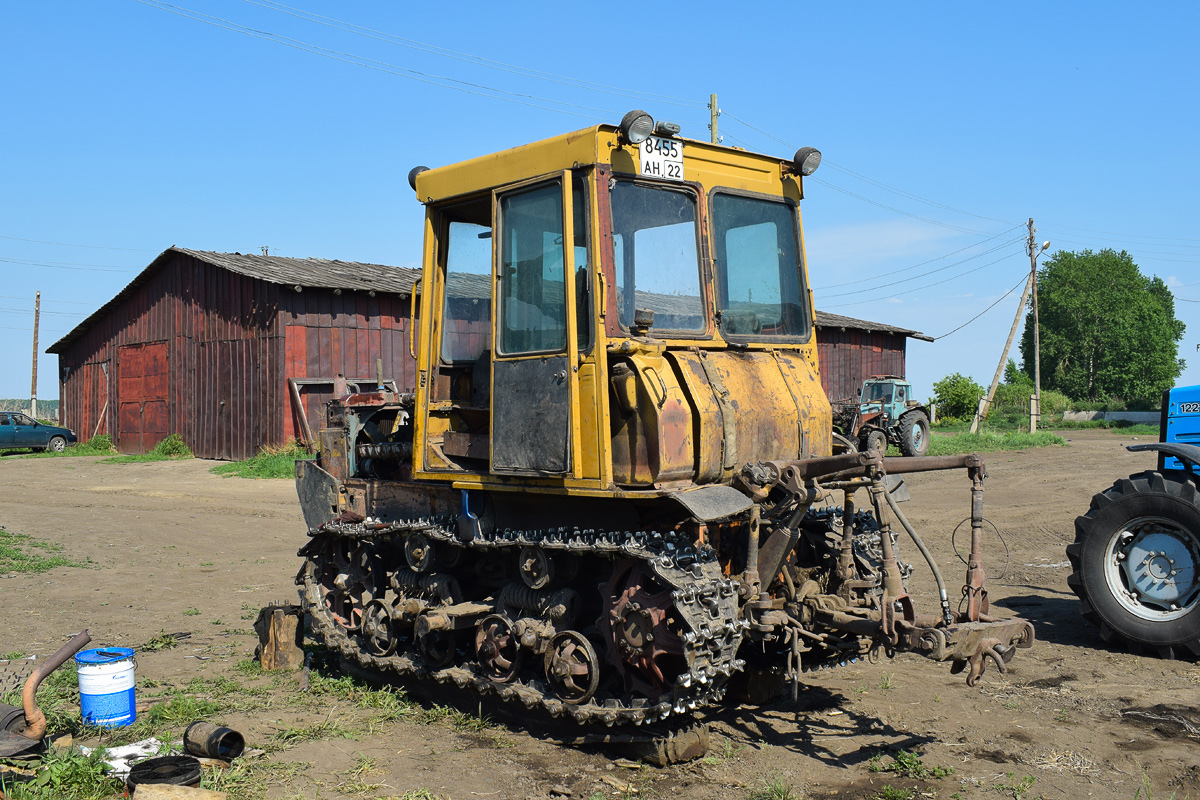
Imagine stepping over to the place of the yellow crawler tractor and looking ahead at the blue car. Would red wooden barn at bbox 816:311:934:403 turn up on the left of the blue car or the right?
right

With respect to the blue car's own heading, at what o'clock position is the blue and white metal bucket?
The blue and white metal bucket is roughly at 3 o'clock from the blue car.

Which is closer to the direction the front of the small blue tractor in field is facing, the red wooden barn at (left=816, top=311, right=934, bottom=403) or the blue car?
the blue car

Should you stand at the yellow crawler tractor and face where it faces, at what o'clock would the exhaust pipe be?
The exhaust pipe is roughly at 10 o'clock from the yellow crawler tractor.

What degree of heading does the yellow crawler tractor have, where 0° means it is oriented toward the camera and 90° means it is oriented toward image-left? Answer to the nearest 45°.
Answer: approximately 135°

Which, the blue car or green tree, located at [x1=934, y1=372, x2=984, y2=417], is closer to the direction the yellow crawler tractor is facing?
the blue car

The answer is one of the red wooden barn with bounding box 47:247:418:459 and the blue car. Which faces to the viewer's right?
the blue car

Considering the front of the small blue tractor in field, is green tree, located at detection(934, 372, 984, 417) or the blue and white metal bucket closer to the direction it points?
the blue and white metal bucket

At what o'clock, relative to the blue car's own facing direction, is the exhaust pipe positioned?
The exhaust pipe is roughly at 3 o'clock from the blue car.

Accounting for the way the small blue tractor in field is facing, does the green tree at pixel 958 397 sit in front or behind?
behind

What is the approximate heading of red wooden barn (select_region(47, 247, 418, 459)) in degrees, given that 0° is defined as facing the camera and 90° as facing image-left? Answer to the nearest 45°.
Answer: approximately 45°

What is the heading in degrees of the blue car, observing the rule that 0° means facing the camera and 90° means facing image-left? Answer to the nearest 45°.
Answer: approximately 270°

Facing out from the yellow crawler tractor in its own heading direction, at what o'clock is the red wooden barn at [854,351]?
The red wooden barn is roughly at 2 o'clock from the yellow crawler tractor.
